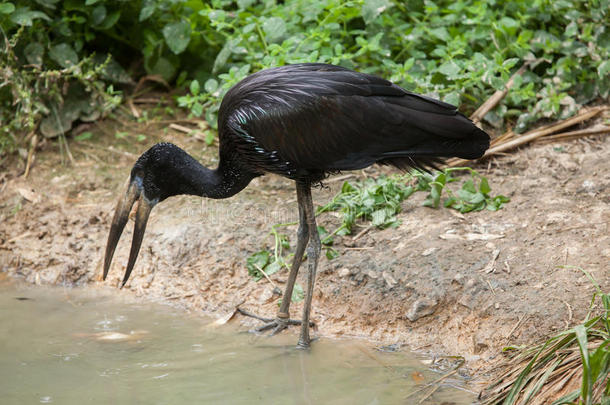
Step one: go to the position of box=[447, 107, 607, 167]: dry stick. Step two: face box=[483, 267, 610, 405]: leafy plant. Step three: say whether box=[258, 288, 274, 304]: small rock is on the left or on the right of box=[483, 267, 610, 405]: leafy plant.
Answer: right

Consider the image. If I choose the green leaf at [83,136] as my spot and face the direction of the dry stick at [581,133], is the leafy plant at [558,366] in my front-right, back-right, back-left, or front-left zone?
front-right

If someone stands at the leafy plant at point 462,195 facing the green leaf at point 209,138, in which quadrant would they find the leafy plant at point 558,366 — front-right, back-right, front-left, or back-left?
back-left

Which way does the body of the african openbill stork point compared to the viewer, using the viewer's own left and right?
facing to the left of the viewer

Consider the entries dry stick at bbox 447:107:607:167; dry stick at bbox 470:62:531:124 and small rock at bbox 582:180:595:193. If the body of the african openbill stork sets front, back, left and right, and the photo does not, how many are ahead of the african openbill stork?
0

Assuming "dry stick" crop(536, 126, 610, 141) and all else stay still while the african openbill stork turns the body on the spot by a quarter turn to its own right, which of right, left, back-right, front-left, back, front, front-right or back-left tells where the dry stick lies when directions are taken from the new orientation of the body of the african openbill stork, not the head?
front-right

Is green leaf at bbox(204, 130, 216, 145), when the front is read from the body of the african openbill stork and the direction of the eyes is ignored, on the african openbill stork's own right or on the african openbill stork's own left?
on the african openbill stork's own right

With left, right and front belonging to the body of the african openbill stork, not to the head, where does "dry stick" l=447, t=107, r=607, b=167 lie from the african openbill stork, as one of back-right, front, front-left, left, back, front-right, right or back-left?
back-right

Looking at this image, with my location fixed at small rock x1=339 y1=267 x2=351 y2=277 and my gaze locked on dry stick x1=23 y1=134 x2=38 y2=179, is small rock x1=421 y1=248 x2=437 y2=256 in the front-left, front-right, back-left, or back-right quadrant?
back-right

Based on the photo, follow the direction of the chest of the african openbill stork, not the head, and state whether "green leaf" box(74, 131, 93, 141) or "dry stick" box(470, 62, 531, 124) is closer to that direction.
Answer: the green leaf
